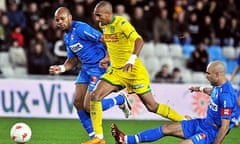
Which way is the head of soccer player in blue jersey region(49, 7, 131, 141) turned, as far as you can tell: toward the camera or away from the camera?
toward the camera

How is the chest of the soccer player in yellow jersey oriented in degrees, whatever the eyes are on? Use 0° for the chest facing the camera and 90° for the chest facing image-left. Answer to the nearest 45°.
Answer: approximately 45°

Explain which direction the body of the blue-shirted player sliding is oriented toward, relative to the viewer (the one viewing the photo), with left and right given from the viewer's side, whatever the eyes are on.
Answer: facing to the left of the viewer

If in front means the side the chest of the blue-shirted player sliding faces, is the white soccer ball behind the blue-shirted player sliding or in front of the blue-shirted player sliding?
in front

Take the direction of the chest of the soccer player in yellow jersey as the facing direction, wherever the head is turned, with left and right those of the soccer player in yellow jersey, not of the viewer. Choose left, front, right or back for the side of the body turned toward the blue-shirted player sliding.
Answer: left

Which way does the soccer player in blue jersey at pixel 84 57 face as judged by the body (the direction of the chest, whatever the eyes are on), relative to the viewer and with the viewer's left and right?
facing the viewer and to the left of the viewer

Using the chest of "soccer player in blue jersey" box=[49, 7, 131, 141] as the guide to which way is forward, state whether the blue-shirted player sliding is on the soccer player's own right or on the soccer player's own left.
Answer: on the soccer player's own left

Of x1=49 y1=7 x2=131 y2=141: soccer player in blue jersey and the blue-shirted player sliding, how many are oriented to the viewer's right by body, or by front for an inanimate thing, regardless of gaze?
0

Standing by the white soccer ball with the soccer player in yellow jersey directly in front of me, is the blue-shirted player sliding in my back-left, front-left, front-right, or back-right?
front-right

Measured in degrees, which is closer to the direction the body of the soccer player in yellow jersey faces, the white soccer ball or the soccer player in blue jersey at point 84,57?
the white soccer ball
